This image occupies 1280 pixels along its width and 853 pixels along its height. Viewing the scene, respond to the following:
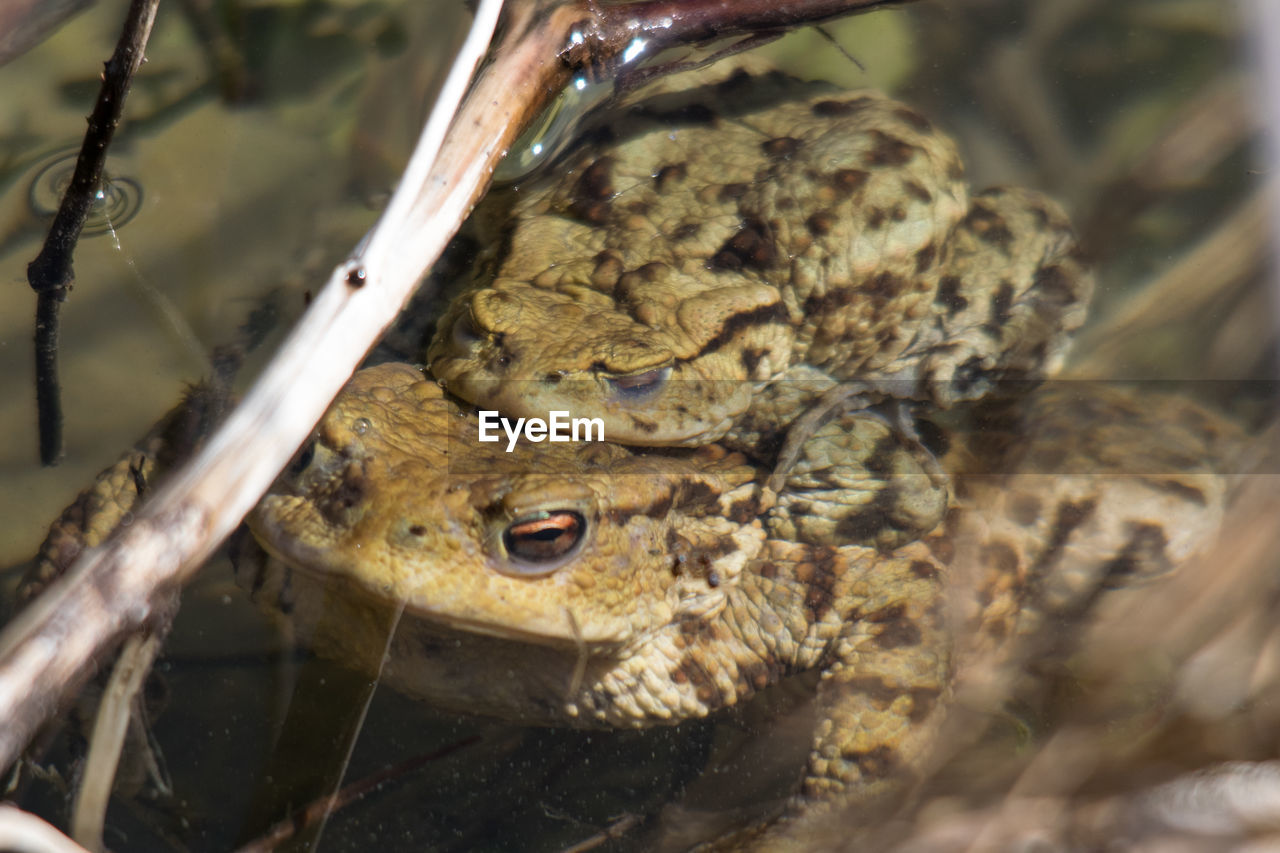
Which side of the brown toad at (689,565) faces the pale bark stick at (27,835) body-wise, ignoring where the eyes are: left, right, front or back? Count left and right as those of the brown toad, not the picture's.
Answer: front

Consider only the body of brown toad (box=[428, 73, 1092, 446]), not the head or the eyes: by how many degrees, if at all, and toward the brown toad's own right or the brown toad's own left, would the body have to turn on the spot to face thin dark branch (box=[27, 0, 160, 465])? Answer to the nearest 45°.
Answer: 0° — it already faces it

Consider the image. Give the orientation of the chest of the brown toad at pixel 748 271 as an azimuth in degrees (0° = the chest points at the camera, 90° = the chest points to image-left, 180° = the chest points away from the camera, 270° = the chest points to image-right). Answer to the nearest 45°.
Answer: approximately 45°

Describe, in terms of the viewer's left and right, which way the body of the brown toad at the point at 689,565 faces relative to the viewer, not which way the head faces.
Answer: facing the viewer and to the left of the viewer

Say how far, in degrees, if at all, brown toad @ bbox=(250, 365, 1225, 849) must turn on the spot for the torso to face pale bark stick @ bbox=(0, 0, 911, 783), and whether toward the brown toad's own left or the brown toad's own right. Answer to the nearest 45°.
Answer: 0° — it already faces it

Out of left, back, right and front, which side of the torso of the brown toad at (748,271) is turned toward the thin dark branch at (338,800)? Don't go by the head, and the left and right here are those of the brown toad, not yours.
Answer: front
